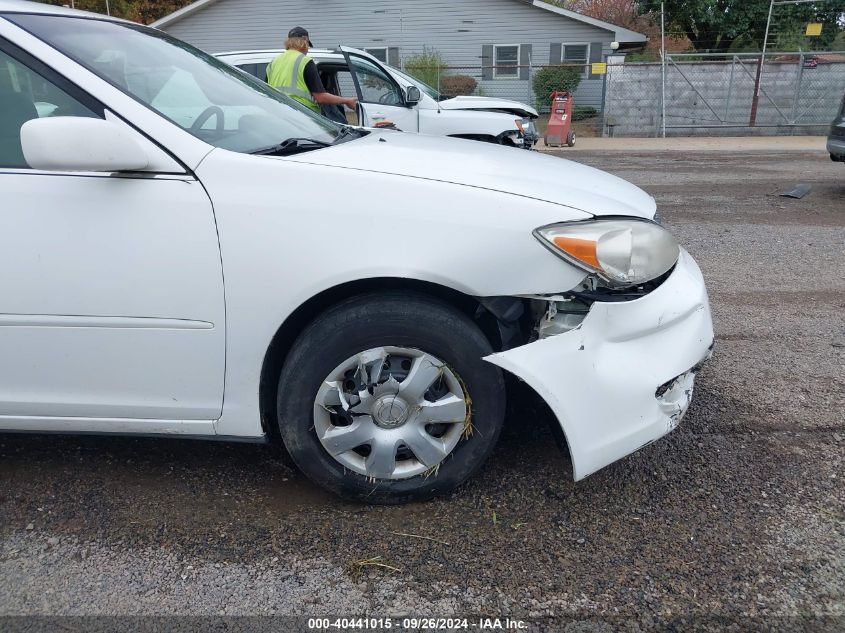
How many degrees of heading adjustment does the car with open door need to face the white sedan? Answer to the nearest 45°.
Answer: approximately 90° to its right

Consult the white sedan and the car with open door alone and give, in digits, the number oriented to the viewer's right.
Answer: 2

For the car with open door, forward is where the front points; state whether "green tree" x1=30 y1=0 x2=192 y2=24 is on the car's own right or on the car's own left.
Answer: on the car's own left

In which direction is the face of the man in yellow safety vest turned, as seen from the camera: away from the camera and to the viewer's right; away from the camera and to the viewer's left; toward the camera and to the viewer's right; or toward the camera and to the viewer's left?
away from the camera and to the viewer's right

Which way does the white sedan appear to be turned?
to the viewer's right

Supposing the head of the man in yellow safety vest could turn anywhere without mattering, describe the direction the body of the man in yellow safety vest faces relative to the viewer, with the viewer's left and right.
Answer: facing away from the viewer and to the right of the viewer

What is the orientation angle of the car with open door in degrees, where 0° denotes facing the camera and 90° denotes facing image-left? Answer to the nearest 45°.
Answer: approximately 270°

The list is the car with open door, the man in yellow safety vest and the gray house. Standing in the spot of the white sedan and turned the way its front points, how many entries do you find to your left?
3

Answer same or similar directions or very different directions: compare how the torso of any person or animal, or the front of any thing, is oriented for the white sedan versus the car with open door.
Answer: same or similar directions

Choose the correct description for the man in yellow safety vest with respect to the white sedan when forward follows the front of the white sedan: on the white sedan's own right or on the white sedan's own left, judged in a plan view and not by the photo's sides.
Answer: on the white sedan's own left

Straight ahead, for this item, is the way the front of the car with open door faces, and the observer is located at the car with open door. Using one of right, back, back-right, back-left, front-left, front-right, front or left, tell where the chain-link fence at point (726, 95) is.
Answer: front-left
